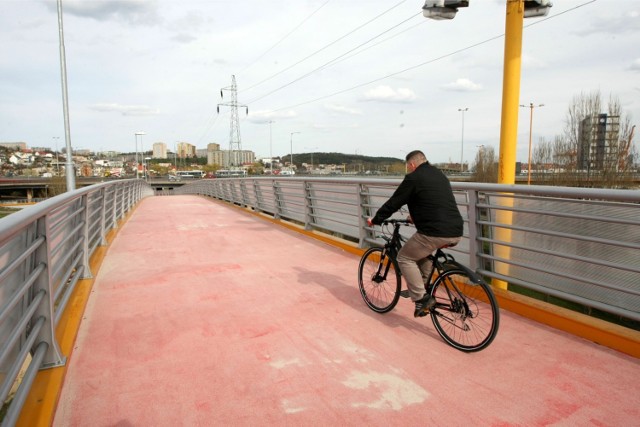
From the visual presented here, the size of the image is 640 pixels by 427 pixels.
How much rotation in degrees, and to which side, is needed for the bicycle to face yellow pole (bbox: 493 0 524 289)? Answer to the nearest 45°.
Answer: approximately 45° to its right

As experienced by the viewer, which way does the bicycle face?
facing away from the viewer and to the left of the viewer

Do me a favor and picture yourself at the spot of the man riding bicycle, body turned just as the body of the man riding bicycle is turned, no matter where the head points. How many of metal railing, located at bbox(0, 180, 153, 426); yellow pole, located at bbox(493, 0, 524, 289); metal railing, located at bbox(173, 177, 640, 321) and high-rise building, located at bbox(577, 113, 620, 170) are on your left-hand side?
1

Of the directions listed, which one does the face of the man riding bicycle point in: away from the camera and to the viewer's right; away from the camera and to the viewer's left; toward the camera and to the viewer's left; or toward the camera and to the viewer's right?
away from the camera and to the viewer's left

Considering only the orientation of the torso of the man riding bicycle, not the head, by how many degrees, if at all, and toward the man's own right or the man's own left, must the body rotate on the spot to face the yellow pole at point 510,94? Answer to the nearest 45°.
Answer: approximately 90° to the man's own right

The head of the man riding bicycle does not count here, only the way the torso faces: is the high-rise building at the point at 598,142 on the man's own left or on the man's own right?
on the man's own right

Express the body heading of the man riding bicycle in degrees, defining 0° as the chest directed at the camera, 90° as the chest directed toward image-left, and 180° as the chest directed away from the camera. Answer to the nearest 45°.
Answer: approximately 135°
